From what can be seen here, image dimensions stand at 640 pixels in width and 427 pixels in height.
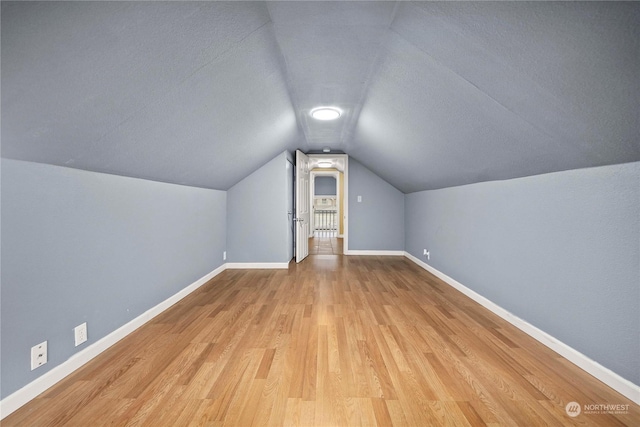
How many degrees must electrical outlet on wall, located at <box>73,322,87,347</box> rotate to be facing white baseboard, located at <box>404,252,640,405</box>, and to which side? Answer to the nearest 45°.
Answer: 0° — it already faces it

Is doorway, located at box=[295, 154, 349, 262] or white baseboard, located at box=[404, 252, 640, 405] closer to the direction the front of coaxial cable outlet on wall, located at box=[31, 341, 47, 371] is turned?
the white baseboard

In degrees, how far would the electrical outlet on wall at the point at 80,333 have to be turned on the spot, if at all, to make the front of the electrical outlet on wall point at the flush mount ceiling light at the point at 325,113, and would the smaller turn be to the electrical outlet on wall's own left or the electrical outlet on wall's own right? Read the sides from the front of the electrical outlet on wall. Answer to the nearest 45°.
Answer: approximately 45° to the electrical outlet on wall's own left

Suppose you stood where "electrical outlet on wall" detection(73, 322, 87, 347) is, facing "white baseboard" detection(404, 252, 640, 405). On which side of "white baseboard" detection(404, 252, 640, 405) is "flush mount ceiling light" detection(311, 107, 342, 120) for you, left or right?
left

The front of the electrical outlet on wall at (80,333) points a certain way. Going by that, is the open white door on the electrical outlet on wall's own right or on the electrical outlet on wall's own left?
on the electrical outlet on wall's own left

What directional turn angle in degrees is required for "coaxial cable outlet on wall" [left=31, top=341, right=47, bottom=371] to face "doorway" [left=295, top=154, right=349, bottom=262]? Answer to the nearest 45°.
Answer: approximately 90° to its left

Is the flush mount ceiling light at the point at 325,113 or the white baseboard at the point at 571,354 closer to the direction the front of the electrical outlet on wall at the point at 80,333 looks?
the white baseboard

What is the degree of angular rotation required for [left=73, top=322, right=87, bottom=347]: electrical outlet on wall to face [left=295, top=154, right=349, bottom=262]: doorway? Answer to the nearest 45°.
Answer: approximately 90° to its left

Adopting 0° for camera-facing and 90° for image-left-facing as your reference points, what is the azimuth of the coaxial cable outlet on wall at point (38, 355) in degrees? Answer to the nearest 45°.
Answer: approximately 315°
